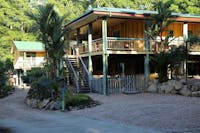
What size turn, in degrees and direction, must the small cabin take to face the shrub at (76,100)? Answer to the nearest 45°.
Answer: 0° — it already faces it

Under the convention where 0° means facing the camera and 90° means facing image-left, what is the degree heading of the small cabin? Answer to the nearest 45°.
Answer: approximately 0°

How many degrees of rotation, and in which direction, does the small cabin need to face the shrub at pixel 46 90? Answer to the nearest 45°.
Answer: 0° — it already faces it

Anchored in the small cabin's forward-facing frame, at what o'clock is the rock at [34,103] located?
The rock is roughly at 12 o'clock from the small cabin.

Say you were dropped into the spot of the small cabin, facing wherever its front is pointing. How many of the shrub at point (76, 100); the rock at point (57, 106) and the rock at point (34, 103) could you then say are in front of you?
3

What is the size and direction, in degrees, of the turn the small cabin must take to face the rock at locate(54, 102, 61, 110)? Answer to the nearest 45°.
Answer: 0° — it already faces it

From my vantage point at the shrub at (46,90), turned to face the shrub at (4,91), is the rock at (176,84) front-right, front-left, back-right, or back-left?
back-right
